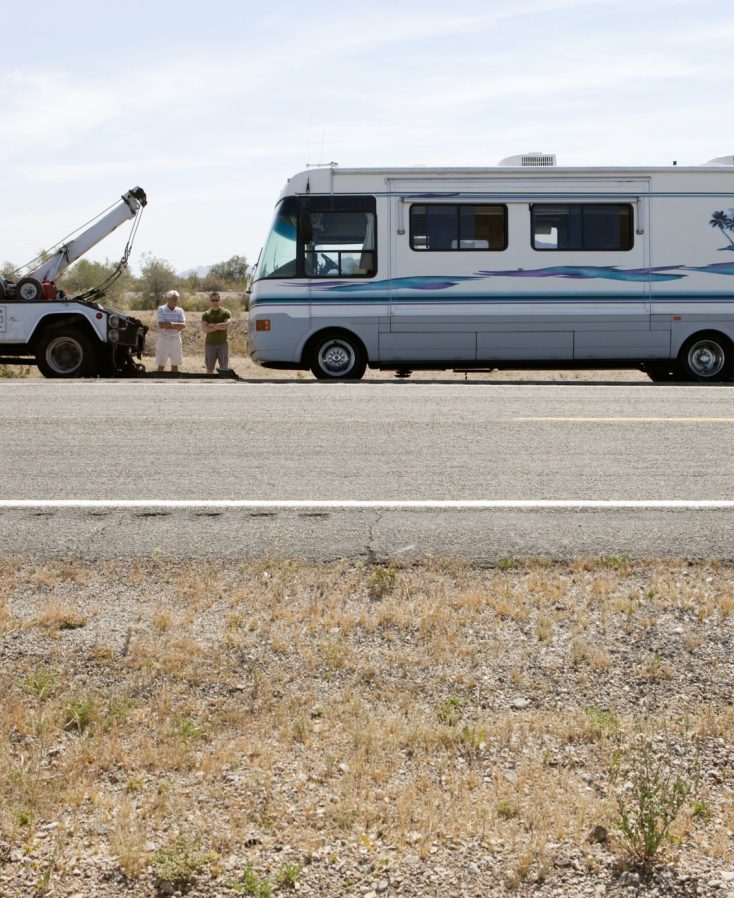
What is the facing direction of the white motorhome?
to the viewer's left

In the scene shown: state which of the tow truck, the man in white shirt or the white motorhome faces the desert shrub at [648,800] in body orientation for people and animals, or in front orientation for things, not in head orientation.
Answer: the man in white shirt

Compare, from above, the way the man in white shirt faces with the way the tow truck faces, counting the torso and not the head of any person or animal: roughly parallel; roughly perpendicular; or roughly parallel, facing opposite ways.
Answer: roughly perpendicular

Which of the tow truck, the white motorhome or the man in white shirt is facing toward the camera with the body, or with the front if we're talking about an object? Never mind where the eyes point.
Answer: the man in white shirt

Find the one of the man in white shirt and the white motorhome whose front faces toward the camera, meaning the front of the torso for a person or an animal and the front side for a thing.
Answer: the man in white shirt

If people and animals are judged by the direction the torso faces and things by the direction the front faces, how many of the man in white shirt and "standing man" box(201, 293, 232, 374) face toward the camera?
2

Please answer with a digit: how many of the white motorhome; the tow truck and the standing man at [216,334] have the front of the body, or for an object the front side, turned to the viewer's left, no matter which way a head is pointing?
2

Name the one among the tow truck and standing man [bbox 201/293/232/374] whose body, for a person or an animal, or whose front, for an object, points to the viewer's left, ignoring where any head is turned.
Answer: the tow truck

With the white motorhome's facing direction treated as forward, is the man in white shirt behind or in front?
in front

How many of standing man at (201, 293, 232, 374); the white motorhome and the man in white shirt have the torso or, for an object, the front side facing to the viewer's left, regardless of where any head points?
1

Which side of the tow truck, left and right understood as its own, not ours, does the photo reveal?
left

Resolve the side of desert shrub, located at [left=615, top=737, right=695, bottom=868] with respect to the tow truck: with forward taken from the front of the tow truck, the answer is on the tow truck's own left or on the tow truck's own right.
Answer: on the tow truck's own left

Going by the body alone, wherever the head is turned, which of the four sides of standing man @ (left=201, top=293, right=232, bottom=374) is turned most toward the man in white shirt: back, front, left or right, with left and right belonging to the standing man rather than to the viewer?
right

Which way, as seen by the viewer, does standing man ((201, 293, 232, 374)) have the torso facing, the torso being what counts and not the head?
toward the camera
